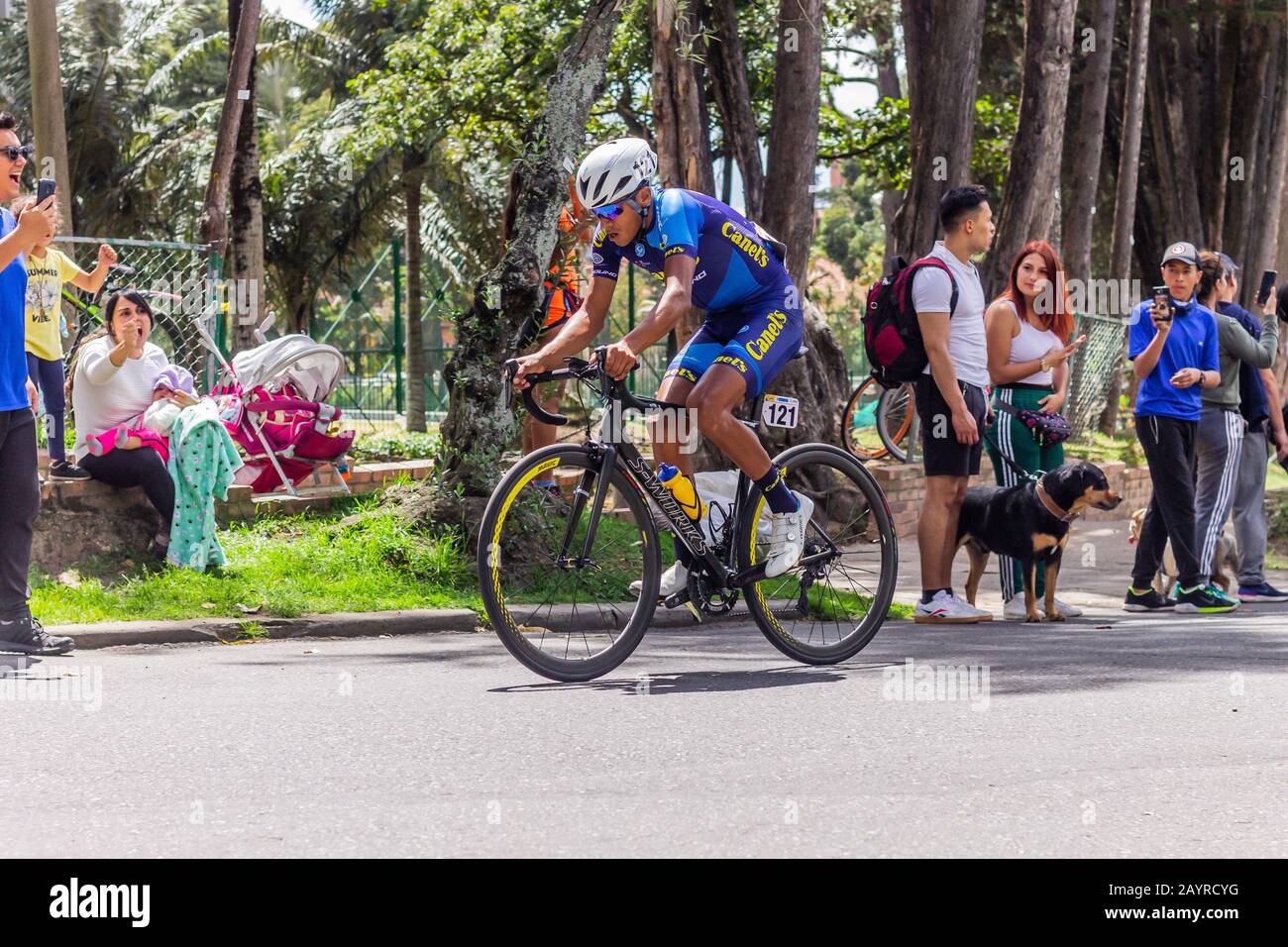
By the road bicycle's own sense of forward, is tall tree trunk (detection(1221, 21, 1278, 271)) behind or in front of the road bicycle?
behind

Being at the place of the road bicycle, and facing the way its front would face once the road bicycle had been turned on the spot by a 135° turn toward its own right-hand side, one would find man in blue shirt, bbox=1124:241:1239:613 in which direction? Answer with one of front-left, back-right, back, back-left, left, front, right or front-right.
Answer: front-right

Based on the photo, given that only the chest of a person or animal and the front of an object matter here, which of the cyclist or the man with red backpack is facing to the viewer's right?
the man with red backpack

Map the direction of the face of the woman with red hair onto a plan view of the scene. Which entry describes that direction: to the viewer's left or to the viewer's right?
to the viewer's left

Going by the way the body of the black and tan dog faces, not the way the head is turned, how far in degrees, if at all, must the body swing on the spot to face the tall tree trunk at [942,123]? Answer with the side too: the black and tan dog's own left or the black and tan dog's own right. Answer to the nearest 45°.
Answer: approximately 135° to the black and tan dog's own left

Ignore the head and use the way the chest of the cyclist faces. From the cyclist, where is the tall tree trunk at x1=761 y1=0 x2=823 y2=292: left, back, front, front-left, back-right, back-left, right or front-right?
back-right

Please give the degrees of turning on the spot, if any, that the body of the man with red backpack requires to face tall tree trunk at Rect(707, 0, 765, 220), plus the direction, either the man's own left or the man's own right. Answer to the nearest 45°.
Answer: approximately 90° to the man's own left

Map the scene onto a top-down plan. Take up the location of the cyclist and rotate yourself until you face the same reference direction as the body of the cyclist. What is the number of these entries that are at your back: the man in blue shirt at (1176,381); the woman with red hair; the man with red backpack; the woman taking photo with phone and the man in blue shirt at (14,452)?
4

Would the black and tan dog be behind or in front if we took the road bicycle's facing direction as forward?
behind

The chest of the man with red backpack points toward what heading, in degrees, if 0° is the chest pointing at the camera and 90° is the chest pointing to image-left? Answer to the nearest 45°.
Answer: approximately 270°

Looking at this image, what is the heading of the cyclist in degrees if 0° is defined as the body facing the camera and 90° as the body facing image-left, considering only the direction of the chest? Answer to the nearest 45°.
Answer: approximately 45°

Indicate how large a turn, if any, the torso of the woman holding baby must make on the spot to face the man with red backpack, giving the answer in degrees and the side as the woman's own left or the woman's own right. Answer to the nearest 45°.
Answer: approximately 45° to the woman's own left

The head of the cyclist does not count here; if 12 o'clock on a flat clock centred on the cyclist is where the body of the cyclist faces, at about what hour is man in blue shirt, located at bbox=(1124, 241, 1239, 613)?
The man in blue shirt is roughly at 6 o'clock from the cyclist.

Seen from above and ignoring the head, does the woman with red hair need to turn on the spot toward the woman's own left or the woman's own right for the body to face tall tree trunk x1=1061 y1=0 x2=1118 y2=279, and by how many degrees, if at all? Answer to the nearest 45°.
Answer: approximately 135° to the woman's own left

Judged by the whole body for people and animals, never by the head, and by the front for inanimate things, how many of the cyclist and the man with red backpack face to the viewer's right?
1
